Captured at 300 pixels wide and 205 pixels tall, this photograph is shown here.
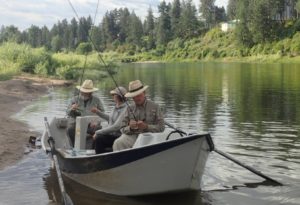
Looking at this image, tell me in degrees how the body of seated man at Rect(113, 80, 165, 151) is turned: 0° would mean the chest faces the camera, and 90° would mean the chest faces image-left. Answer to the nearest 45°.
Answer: approximately 45°

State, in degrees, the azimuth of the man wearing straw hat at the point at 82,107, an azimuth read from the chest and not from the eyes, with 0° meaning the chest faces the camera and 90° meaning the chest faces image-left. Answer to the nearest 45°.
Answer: approximately 0°

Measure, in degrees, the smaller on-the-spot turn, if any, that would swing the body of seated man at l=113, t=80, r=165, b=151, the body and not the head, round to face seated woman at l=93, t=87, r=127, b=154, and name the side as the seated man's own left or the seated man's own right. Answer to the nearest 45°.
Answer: approximately 90° to the seated man's own right
